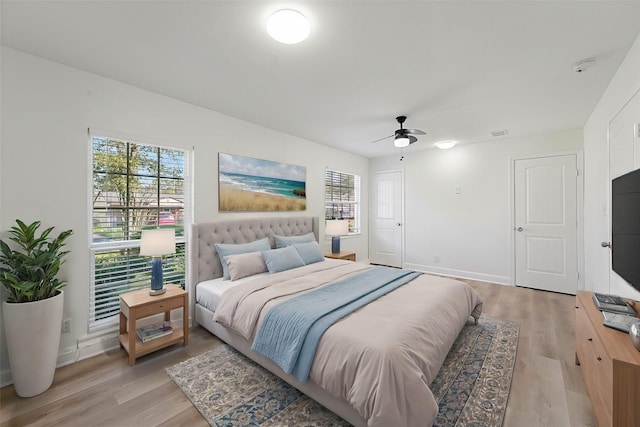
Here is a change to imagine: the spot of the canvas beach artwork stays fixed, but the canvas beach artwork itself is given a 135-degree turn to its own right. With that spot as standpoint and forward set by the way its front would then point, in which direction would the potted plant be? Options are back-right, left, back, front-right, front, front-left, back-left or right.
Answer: front-left

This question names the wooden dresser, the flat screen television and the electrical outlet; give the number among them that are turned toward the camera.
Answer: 1

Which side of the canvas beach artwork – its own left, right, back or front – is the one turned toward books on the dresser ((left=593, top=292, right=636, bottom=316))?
front

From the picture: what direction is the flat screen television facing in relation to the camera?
to the viewer's left

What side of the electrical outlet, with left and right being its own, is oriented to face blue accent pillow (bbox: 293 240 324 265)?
left

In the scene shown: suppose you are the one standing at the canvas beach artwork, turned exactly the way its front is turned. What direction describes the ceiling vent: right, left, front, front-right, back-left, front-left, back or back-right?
front-left

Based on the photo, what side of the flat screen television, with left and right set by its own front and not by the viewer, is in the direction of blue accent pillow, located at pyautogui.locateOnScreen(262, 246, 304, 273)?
front

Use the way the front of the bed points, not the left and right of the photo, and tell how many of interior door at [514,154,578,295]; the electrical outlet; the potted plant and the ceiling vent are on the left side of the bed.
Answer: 2

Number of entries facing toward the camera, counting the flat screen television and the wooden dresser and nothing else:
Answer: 0

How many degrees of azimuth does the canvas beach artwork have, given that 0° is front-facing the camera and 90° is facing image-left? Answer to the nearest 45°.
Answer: approximately 315°

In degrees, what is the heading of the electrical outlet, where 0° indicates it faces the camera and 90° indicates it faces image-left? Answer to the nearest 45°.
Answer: approximately 0°

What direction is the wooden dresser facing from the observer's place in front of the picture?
facing to the left of the viewer

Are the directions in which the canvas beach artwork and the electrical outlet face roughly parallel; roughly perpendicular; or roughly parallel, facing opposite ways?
roughly parallel

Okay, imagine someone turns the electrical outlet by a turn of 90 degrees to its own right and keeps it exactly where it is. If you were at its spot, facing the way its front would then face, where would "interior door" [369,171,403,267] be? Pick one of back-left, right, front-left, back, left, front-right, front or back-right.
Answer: back

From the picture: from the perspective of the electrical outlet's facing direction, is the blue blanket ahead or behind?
ahead
